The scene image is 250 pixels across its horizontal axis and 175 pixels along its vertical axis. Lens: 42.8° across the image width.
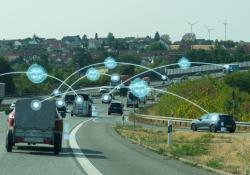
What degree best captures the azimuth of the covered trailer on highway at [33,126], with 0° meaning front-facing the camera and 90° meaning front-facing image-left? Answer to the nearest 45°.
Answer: approximately 180°
